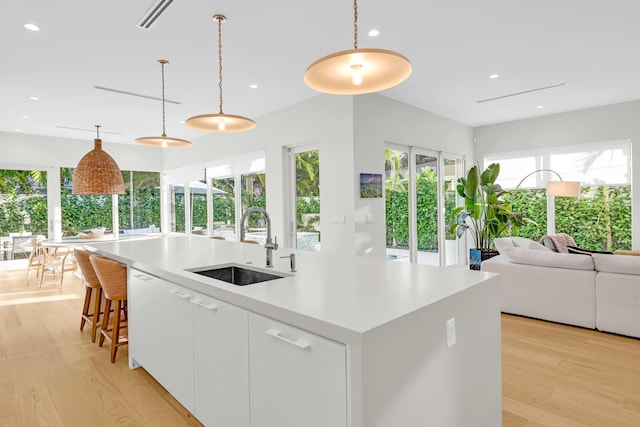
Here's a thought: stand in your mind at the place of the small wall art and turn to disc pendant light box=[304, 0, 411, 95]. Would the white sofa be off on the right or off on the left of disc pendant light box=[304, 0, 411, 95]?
left

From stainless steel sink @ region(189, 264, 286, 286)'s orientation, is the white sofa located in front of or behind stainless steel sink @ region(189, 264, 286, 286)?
behind

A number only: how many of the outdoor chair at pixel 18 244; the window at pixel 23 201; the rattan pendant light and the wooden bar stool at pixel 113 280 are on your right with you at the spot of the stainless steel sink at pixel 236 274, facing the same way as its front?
4

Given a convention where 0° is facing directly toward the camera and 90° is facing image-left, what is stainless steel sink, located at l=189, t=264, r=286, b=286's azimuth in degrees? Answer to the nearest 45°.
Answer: approximately 45°

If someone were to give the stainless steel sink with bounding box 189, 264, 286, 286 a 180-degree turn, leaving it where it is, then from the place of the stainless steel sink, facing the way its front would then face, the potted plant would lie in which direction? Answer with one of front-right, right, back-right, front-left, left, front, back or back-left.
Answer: front

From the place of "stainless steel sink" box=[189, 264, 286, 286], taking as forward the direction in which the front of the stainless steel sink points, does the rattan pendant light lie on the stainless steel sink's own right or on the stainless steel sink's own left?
on the stainless steel sink's own right

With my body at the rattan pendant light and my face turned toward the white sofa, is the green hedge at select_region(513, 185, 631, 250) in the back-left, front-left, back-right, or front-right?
front-left

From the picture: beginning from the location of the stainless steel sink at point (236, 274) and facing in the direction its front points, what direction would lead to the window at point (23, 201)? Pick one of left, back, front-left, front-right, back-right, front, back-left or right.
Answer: right

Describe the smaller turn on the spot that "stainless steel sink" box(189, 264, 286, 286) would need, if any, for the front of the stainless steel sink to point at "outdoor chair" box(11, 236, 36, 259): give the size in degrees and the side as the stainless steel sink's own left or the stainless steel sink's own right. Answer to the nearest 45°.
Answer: approximately 90° to the stainless steel sink's own right

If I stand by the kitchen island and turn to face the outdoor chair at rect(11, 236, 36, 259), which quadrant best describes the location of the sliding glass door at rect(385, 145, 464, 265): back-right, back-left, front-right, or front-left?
front-right

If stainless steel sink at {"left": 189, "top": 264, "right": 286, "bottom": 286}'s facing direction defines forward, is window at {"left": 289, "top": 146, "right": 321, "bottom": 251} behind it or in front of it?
behind

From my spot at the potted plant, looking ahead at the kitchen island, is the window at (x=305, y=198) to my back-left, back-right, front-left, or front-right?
front-right

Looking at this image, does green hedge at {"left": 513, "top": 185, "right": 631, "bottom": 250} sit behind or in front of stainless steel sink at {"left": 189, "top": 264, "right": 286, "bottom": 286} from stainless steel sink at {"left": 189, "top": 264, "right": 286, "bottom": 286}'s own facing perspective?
behind

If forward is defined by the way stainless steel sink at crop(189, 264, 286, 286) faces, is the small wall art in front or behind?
behind
